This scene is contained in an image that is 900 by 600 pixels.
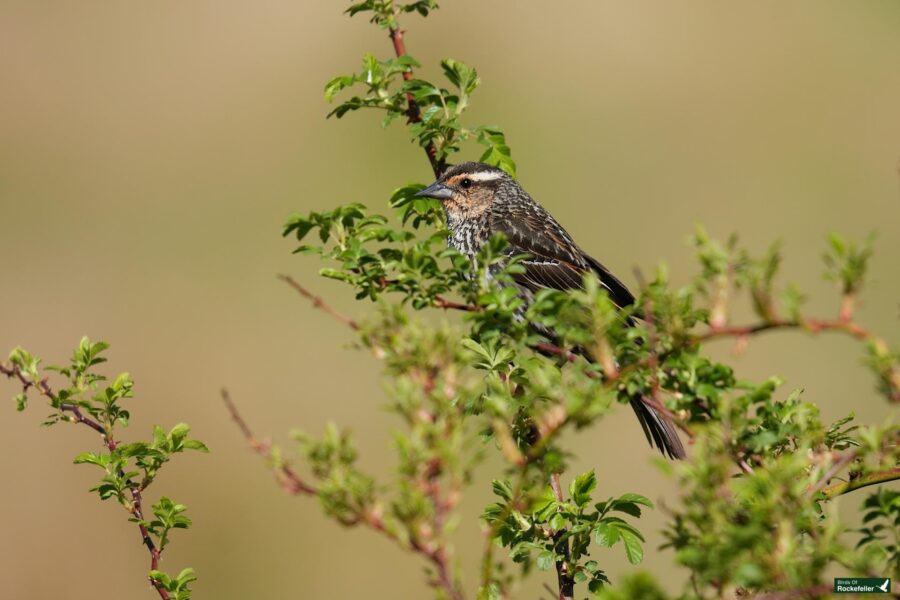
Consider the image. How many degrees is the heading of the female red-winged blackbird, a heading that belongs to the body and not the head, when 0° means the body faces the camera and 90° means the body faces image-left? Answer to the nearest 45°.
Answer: approximately 90°
